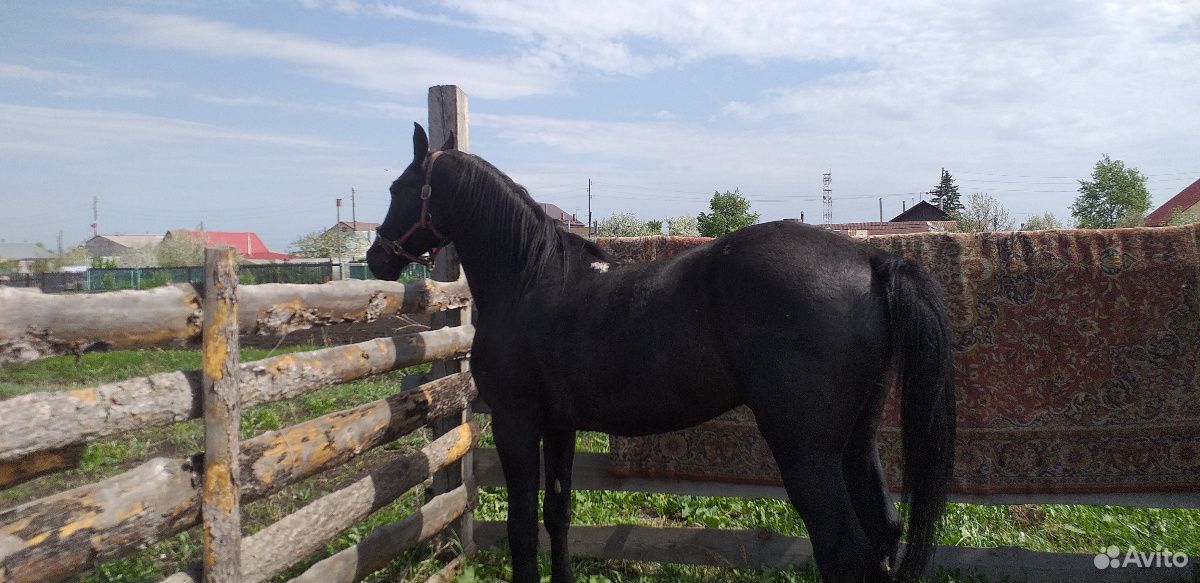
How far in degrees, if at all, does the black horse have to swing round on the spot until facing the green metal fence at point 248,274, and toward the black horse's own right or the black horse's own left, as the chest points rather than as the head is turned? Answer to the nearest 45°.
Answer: approximately 45° to the black horse's own right

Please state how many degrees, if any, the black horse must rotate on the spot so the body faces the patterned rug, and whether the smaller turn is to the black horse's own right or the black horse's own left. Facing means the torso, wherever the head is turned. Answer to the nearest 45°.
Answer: approximately 135° to the black horse's own right

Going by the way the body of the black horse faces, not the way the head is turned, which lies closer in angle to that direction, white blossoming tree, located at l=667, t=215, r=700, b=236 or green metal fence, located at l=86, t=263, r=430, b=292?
the green metal fence

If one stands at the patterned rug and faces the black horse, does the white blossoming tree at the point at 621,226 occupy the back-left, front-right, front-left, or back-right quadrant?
back-right

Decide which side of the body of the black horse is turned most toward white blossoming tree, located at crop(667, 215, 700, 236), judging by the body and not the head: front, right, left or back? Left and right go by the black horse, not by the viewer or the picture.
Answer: right

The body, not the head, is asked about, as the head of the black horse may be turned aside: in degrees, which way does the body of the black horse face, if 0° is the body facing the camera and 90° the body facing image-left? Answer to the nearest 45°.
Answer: approximately 90°

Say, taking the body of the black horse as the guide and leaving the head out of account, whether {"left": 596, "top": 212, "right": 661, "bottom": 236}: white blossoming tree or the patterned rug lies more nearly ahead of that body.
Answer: the white blossoming tree

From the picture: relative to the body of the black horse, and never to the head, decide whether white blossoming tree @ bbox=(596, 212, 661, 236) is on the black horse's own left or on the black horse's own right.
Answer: on the black horse's own right
